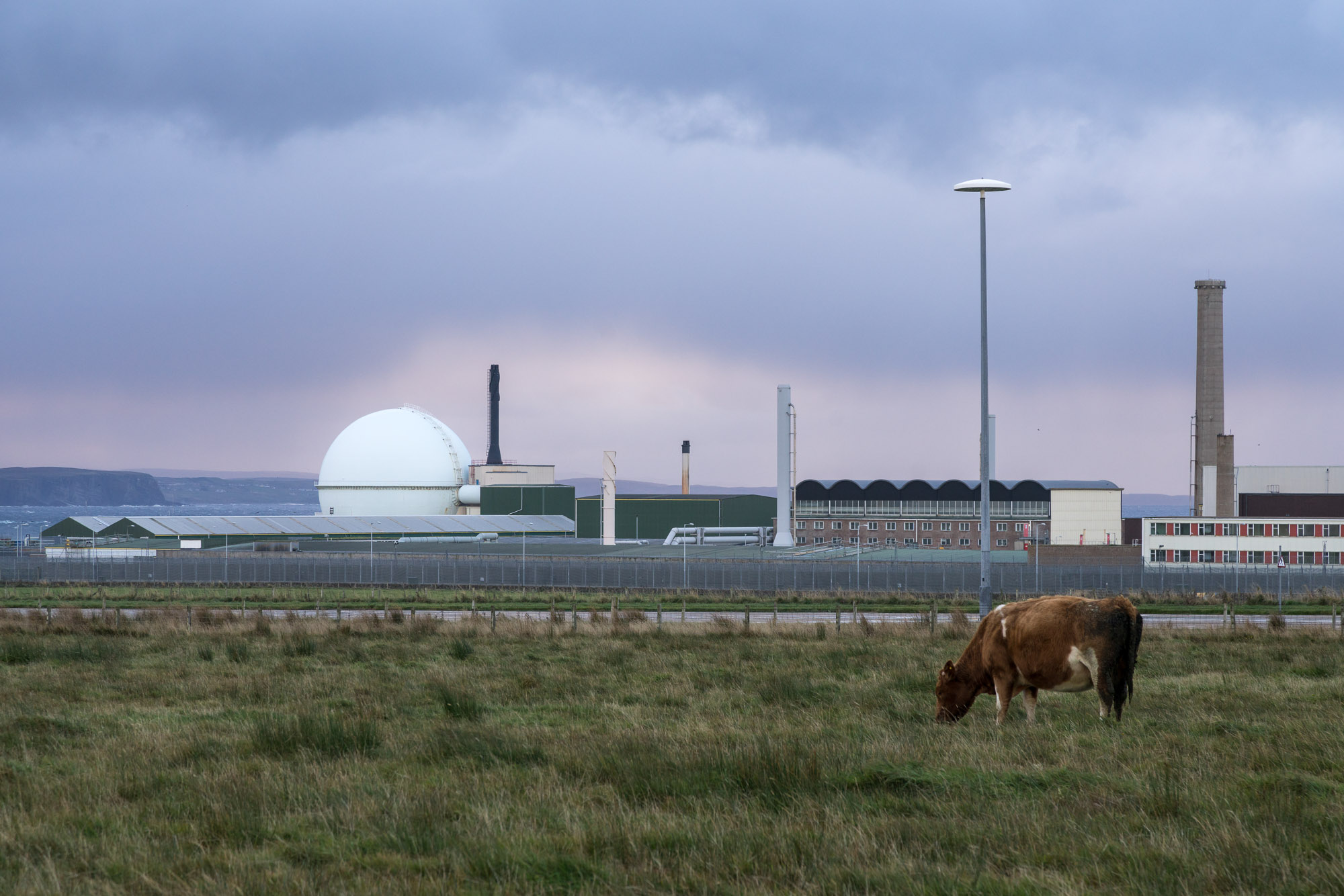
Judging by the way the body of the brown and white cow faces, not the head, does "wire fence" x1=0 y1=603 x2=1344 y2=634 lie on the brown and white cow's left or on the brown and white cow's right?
on the brown and white cow's right

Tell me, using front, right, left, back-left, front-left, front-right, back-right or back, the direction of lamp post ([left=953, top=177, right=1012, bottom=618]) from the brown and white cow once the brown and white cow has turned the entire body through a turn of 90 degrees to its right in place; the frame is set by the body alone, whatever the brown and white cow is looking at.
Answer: front

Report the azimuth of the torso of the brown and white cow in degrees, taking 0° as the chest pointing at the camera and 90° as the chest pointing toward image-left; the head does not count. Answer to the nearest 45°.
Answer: approximately 90°
